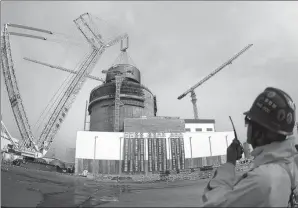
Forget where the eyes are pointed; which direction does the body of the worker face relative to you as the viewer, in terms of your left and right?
facing away from the viewer and to the left of the viewer
